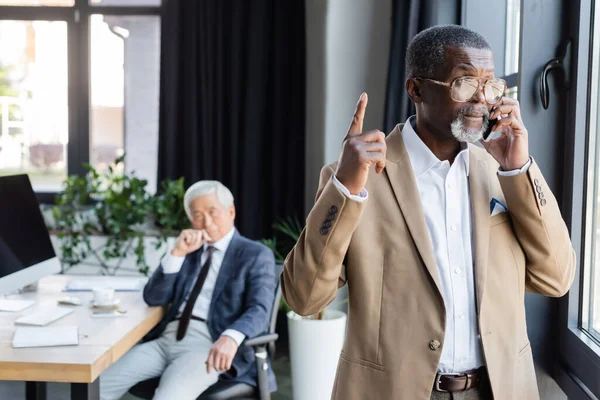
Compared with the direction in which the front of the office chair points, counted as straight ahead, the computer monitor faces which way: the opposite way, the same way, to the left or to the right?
to the left

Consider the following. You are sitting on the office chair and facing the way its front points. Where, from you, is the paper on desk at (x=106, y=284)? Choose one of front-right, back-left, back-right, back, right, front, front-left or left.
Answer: right

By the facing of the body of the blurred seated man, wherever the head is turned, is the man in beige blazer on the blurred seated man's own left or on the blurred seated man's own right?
on the blurred seated man's own left

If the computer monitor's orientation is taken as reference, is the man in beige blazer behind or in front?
in front

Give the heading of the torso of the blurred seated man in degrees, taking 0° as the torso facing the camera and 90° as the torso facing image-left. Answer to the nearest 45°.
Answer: approximately 45°

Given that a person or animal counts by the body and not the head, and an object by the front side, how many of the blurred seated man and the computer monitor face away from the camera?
0

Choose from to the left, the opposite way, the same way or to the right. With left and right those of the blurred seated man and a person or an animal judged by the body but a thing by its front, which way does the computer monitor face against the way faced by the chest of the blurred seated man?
to the left

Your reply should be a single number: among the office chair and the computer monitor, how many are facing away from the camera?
0
